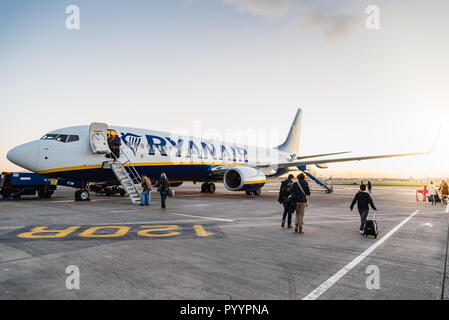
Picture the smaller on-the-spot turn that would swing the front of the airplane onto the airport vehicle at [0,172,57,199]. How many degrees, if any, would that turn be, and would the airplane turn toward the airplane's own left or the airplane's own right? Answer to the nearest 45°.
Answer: approximately 45° to the airplane's own right

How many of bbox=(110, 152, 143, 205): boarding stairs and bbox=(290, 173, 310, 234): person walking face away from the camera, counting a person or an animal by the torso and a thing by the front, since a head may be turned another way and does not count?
1

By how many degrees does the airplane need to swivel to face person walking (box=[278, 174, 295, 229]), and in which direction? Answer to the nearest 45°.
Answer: approximately 90° to its left

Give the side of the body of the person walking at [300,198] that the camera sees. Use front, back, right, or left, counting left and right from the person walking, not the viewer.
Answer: back

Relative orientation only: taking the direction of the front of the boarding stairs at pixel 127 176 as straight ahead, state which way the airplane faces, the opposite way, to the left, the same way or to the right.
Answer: to the right

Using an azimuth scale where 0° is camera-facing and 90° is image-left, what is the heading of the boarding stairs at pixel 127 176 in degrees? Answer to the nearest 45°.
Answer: approximately 315°

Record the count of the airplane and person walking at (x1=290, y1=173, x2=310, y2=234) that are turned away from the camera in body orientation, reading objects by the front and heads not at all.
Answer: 1

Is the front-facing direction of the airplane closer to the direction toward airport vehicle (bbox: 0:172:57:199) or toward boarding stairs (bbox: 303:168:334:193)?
the airport vehicle

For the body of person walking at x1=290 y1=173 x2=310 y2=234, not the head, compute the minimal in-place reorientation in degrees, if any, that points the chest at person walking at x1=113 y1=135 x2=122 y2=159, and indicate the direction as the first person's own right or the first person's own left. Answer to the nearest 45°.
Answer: approximately 45° to the first person's own left

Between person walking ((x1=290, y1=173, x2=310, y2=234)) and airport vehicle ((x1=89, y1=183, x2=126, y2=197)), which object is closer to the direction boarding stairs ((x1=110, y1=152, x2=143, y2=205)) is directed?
the person walking

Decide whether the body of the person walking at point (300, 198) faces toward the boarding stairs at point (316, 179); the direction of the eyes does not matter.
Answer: yes

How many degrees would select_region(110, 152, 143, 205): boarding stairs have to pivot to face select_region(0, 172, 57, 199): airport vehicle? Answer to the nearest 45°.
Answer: approximately 180°
